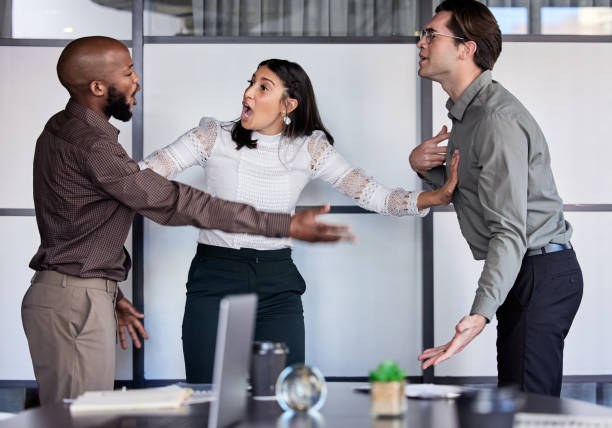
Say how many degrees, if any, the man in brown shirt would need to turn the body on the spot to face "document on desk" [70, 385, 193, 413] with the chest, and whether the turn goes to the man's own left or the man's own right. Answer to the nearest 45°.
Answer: approximately 90° to the man's own right

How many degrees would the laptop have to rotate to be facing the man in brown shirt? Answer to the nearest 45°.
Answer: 0° — it already faces them

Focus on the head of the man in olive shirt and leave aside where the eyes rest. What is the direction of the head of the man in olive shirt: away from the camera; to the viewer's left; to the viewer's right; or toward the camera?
to the viewer's left

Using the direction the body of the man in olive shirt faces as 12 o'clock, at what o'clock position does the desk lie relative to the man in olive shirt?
The desk is roughly at 10 o'clock from the man in olive shirt.

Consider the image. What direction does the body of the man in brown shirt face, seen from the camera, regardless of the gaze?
to the viewer's right

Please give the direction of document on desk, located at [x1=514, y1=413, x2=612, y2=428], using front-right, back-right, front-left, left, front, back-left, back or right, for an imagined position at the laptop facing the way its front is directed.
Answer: back-right

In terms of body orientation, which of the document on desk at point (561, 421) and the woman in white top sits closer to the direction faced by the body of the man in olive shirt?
the woman in white top

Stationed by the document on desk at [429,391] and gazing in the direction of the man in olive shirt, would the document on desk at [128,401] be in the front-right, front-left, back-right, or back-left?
back-left

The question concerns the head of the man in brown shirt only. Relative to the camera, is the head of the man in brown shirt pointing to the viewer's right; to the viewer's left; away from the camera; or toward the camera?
to the viewer's right

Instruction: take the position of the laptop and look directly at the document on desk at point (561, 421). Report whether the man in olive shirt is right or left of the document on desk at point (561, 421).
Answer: left

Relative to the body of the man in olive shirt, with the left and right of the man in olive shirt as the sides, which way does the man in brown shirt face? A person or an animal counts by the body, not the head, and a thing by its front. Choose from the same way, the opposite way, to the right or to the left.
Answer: the opposite way

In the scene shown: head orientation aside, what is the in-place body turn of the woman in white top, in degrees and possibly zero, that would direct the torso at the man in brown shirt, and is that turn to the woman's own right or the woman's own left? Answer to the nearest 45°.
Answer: approximately 45° to the woman's own right

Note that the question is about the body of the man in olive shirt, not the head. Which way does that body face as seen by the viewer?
to the viewer's left

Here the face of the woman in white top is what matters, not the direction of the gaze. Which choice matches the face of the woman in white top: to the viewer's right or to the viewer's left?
to the viewer's left

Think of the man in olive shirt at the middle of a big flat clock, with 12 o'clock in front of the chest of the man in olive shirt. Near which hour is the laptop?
The laptop is roughly at 10 o'clock from the man in olive shirt.

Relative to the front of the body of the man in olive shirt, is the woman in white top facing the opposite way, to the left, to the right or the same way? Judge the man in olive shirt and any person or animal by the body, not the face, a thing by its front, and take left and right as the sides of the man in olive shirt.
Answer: to the left
